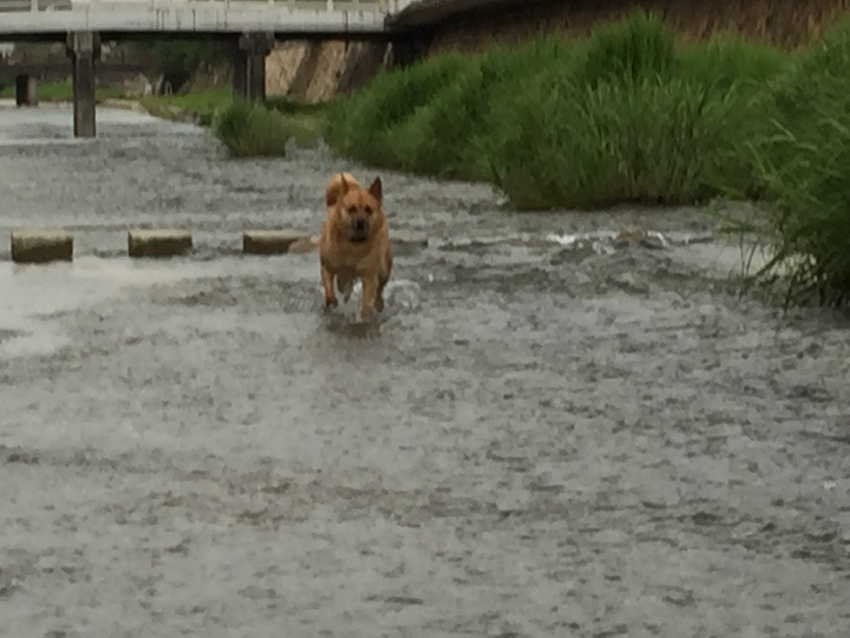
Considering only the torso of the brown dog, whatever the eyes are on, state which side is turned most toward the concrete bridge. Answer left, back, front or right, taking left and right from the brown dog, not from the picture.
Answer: back

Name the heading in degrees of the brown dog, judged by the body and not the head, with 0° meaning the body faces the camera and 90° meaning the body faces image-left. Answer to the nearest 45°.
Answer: approximately 0°

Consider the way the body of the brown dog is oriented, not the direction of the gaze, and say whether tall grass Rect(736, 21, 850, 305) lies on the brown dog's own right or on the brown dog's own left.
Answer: on the brown dog's own left

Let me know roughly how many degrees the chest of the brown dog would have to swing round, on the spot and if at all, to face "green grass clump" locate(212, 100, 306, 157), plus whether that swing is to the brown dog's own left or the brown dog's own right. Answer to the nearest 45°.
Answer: approximately 180°

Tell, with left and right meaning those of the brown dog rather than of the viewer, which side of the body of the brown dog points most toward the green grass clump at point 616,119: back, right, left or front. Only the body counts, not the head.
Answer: back

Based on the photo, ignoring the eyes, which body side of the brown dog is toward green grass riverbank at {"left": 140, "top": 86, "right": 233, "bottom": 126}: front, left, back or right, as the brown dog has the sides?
back
